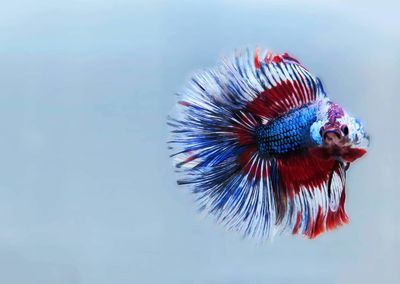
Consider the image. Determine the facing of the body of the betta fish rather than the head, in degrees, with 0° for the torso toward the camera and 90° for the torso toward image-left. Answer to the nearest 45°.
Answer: approximately 315°
